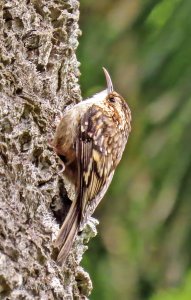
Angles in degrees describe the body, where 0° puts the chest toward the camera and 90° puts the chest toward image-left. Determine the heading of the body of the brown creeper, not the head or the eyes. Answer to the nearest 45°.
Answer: approximately 90°
